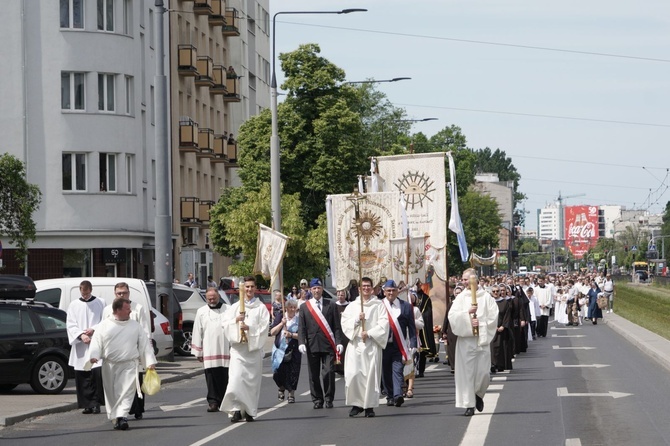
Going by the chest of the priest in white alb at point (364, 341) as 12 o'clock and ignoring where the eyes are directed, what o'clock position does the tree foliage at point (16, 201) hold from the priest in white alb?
The tree foliage is roughly at 5 o'clock from the priest in white alb.

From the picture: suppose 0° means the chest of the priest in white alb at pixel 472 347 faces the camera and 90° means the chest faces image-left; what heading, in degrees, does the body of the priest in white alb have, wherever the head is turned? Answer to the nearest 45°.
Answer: approximately 0°

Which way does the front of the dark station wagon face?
to the viewer's left

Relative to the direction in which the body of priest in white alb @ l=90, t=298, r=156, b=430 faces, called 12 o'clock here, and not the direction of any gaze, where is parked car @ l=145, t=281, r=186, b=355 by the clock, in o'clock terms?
The parked car is roughly at 6 o'clock from the priest in white alb.

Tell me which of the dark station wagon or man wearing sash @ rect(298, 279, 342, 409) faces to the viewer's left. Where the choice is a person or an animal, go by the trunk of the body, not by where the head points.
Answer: the dark station wagon

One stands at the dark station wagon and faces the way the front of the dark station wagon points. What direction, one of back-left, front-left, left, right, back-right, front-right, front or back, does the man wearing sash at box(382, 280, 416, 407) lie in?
back-left

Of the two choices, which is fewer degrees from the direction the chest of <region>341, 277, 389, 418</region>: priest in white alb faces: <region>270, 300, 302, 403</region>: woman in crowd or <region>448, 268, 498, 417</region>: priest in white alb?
the priest in white alb

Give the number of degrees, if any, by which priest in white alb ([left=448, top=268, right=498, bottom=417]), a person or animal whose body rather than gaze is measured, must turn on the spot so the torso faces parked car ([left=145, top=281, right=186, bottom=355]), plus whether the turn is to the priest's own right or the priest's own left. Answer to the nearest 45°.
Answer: approximately 135° to the priest's own right

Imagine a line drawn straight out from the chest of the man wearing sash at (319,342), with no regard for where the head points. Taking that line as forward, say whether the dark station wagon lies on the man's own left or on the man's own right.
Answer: on the man's own right
